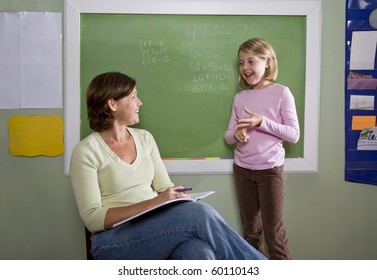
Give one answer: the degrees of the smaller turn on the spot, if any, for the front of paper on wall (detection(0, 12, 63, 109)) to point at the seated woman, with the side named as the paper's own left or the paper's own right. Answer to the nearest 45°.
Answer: approximately 45° to the paper's own left

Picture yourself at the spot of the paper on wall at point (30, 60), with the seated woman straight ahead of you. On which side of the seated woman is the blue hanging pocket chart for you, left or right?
left

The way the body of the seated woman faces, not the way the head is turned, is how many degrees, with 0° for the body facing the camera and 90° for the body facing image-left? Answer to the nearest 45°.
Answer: approximately 315°

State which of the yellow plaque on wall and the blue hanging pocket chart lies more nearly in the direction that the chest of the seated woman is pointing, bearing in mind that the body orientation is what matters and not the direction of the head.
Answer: the blue hanging pocket chart

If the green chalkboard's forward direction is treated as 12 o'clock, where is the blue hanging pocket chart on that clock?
The blue hanging pocket chart is roughly at 9 o'clock from the green chalkboard.

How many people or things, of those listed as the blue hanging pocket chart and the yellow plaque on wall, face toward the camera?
2

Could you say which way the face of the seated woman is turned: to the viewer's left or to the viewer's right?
to the viewer's right

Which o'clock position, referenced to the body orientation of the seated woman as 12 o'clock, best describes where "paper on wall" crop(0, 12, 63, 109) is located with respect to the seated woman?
The paper on wall is roughly at 6 o'clock from the seated woman.

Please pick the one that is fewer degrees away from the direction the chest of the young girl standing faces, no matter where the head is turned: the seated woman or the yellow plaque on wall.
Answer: the seated woman

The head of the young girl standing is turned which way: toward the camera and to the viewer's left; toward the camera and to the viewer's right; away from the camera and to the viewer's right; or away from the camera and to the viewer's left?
toward the camera and to the viewer's left

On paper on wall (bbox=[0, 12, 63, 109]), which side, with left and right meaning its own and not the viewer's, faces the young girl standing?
left
